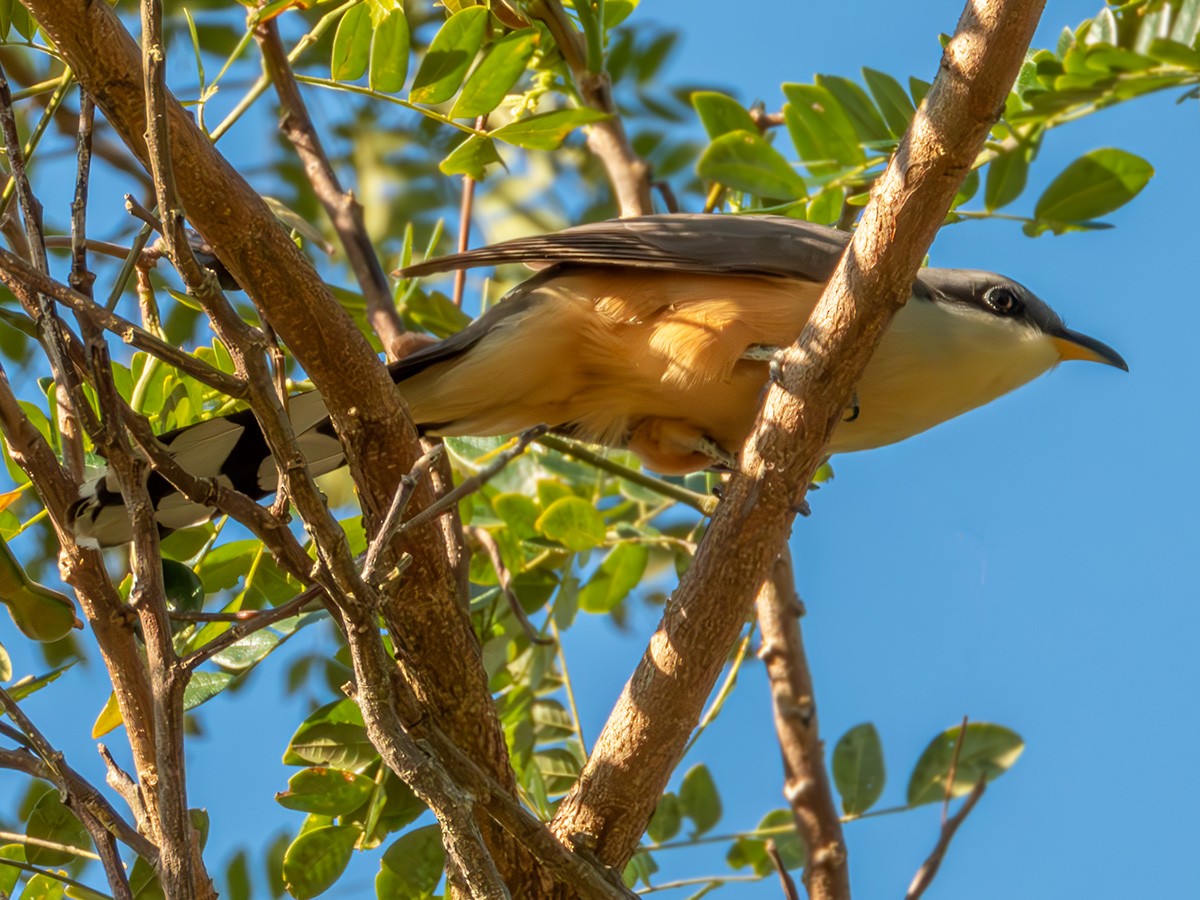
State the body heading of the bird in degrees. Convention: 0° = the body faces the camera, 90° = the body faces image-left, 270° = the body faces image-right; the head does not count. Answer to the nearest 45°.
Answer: approximately 270°

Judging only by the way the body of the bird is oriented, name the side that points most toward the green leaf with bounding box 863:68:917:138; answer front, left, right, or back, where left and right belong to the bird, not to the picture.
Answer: front

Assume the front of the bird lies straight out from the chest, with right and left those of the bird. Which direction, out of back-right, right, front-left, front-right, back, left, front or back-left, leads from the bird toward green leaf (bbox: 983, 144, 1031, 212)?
front
